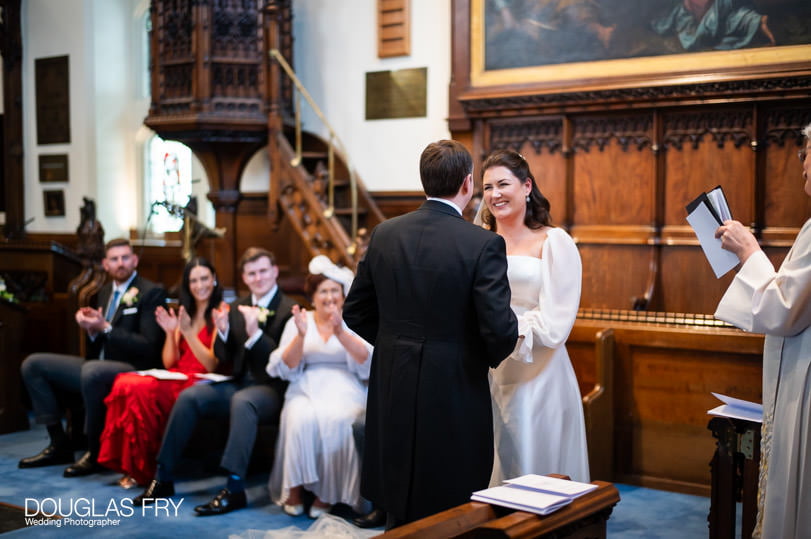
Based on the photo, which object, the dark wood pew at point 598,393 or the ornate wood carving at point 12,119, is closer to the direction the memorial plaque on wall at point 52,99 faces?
the dark wood pew

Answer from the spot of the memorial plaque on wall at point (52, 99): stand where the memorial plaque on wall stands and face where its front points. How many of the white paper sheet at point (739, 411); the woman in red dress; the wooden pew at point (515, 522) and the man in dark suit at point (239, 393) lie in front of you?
4

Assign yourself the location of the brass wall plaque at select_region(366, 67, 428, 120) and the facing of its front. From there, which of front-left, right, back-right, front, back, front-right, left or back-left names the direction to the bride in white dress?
front

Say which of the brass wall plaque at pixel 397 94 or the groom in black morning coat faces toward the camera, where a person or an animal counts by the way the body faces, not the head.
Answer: the brass wall plaque

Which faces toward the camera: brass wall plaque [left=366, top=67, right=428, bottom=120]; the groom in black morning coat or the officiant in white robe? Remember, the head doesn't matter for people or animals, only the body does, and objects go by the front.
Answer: the brass wall plaque

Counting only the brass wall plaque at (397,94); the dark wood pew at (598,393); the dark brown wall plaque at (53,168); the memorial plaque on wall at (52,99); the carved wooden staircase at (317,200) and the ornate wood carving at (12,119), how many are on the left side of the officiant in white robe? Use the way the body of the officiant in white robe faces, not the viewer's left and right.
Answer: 0

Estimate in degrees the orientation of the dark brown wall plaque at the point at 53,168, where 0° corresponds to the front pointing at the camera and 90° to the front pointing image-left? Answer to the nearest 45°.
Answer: approximately 0°

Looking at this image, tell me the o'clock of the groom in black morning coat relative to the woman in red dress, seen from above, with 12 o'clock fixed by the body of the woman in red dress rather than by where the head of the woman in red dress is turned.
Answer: The groom in black morning coat is roughly at 10 o'clock from the woman in red dress.

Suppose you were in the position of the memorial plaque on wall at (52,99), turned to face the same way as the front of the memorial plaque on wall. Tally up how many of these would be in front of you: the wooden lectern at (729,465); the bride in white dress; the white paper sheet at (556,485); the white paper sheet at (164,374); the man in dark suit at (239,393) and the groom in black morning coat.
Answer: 6

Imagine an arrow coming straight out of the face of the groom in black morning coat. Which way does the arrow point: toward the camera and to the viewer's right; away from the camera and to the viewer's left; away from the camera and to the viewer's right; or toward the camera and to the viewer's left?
away from the camera and to the viewer's right

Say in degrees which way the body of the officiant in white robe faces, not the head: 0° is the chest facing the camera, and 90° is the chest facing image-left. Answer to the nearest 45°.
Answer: approximately 90°

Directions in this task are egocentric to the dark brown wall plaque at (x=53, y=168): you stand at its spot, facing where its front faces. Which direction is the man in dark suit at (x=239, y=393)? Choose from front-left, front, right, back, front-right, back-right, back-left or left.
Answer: front

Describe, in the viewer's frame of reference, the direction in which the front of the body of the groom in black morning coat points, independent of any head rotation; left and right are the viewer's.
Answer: facing away from the viewer and to the right of the viewer

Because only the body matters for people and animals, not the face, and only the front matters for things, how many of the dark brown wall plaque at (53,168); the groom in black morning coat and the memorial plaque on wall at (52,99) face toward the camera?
2

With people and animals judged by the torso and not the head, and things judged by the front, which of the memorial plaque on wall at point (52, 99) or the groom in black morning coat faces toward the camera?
the memorial plaque on wall

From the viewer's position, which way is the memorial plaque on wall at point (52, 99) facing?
facing the viewer

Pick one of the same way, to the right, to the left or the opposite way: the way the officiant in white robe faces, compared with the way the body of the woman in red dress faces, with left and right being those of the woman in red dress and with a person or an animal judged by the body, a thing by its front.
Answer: to the right
